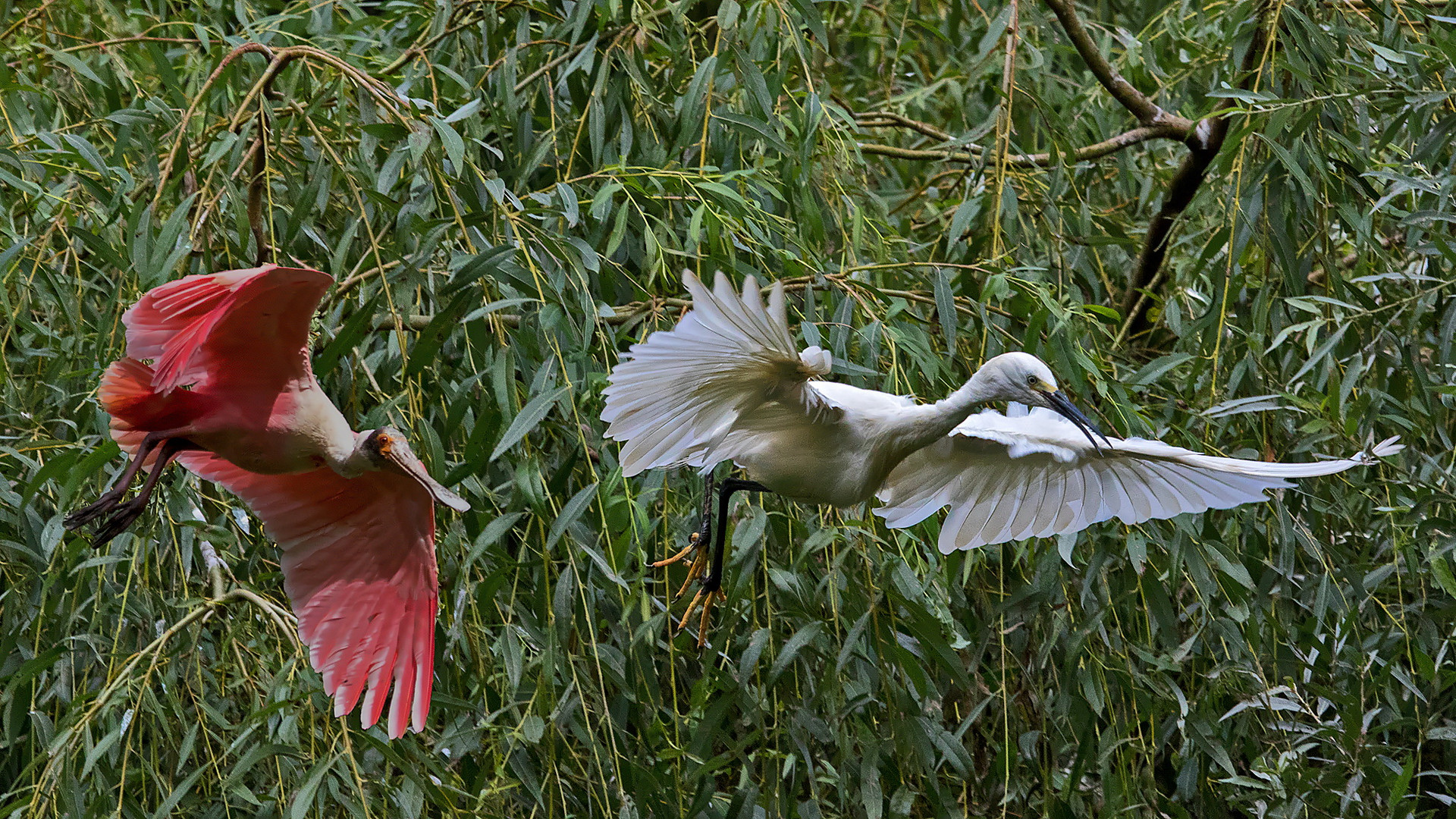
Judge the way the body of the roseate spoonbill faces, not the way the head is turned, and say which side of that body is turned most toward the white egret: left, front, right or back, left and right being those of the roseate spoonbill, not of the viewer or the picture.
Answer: front

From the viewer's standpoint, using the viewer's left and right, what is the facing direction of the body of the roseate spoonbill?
facing to the right of the viewer
